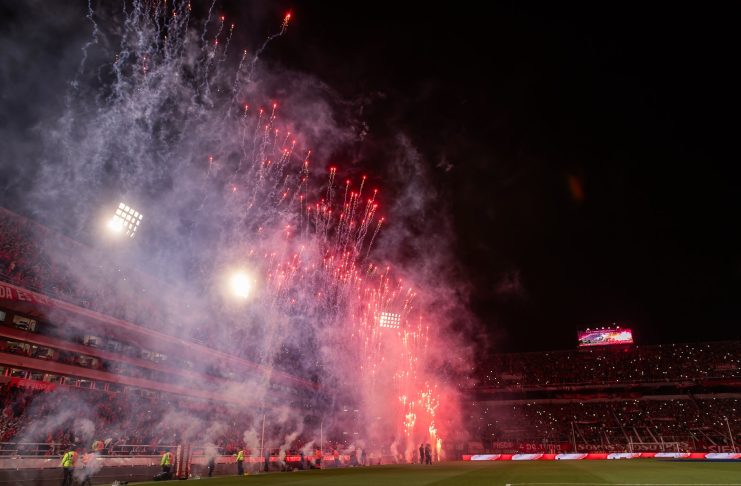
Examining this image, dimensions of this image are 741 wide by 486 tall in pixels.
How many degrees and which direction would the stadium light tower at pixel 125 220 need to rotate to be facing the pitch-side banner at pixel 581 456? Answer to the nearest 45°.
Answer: approximately 45° to its left

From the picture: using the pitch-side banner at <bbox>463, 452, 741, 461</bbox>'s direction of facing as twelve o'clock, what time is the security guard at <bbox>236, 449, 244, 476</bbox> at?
The security guard is roughly at 1 o'clock from the pitch-side banner.

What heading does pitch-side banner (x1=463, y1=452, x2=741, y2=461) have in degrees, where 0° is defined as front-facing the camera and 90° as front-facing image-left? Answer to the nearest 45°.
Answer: approximately 0°

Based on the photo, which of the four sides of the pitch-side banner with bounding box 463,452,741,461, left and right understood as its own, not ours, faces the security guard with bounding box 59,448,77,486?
front

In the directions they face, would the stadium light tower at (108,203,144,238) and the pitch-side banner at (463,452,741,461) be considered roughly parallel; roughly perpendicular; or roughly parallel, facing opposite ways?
roughly perpendicular

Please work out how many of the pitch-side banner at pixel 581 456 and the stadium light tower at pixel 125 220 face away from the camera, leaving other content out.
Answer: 0

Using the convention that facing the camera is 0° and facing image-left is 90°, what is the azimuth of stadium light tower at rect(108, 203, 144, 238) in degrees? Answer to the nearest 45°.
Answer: approximately 315°
